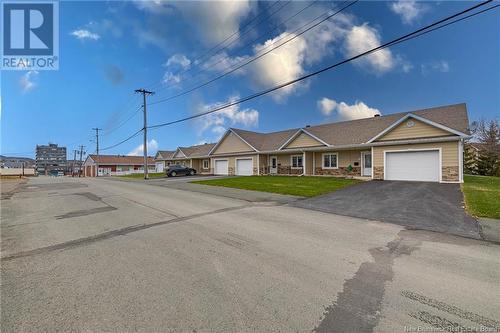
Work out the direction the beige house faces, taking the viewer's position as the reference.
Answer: facing the viewer and to the left of the viewer

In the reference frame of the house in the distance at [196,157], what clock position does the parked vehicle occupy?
The parked vehicle is roughly at 11 o'clock from the house in the distance.

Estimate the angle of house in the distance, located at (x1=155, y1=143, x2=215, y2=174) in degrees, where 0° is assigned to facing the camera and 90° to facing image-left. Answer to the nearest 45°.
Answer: approximately 45°

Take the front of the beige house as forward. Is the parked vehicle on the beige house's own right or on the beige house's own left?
on the beige house's own right
